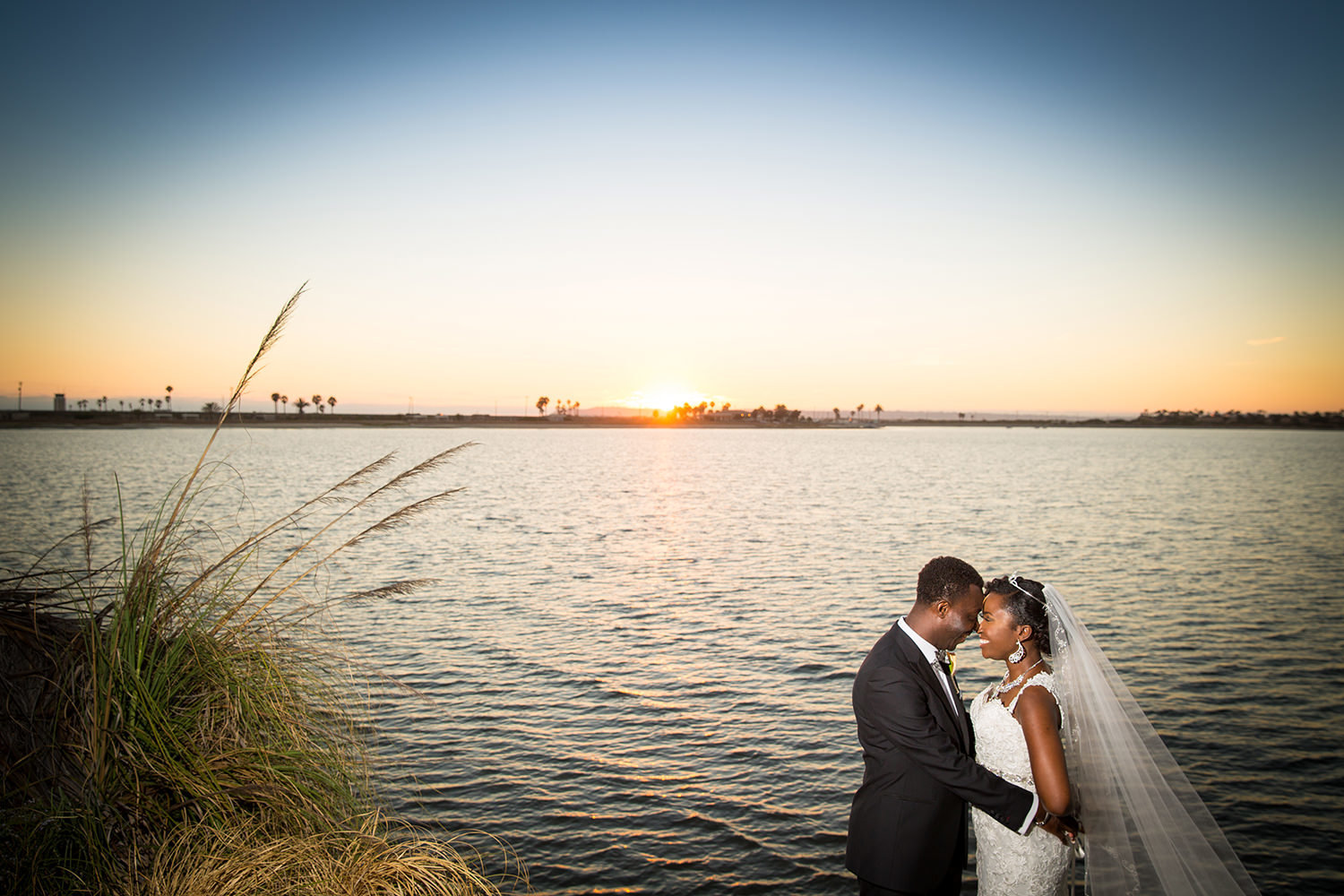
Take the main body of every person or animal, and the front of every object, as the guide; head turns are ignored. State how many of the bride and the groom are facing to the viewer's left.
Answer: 1

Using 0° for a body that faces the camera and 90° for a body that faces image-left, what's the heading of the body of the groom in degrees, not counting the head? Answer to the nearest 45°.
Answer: approximately 270°

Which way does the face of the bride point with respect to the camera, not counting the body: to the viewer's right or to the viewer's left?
to the viewer's left

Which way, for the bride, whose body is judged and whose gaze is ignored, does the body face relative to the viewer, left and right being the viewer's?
facing to the left of the viewer

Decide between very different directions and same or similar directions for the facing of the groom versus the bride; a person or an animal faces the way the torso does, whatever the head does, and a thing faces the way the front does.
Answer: very different directions

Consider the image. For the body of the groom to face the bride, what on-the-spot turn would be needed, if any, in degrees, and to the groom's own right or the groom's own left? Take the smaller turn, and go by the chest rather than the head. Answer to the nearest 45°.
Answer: approximately 45° to the groom's own left

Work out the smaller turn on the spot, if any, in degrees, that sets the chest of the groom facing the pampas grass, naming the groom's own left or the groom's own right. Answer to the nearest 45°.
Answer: approximately 180°
